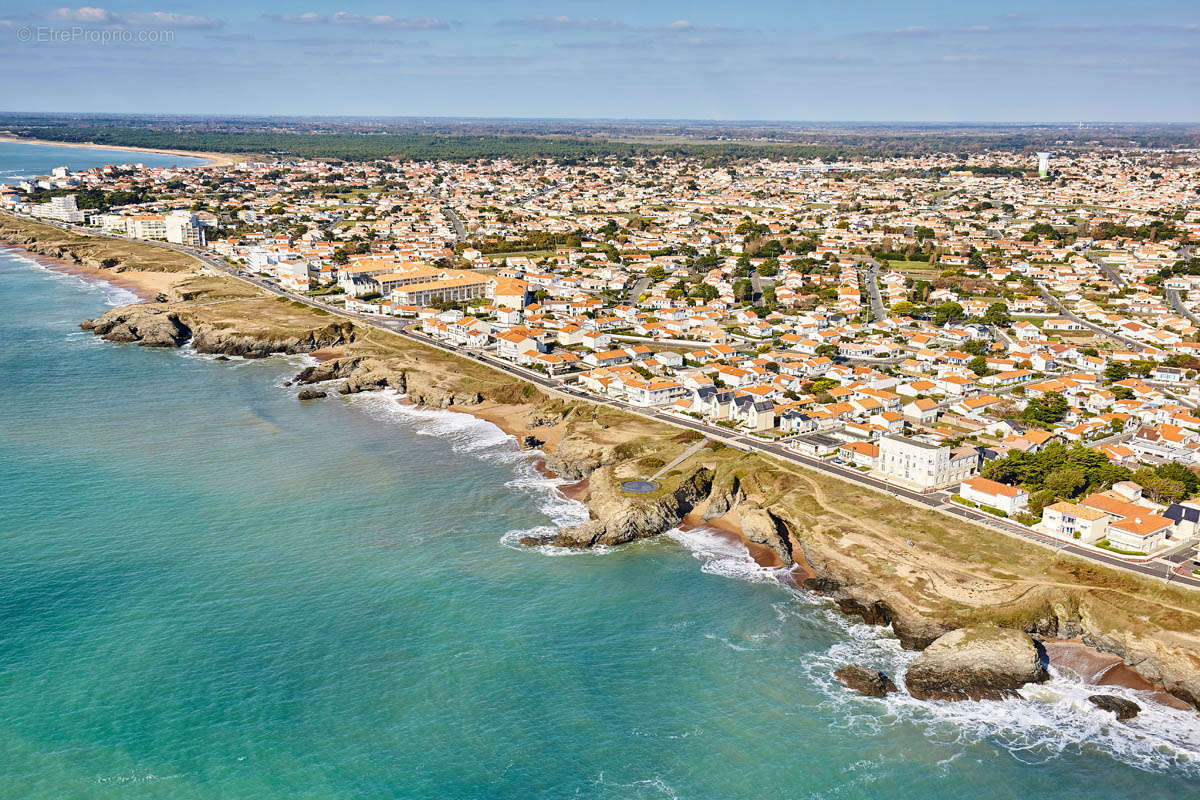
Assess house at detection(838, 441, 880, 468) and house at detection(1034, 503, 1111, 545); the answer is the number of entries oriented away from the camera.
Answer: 0

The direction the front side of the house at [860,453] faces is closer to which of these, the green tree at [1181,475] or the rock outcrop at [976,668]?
the rock outcrop

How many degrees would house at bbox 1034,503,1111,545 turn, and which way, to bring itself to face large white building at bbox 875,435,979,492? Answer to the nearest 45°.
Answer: approximately 90° to its right

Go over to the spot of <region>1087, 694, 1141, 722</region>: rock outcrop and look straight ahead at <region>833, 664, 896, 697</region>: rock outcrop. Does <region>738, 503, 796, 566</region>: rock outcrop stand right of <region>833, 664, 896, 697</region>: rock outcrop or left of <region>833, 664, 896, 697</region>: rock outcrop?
right

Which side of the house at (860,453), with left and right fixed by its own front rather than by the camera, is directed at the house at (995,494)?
left

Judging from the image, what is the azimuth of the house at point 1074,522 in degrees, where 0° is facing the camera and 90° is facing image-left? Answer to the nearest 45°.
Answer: approximately 45°

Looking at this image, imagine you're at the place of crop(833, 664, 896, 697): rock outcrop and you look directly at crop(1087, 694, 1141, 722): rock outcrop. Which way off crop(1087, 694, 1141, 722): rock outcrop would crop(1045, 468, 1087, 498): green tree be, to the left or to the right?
left

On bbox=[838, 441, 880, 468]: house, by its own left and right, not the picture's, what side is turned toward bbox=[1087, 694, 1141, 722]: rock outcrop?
left

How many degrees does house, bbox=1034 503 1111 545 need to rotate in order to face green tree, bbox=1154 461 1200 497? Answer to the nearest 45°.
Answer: approximately 180°

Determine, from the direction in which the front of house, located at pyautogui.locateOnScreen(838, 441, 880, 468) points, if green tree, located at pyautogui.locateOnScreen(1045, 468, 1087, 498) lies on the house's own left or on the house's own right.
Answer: on the house's own left

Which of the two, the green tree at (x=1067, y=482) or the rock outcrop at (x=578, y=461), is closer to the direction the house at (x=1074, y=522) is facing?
the rock outcrop
